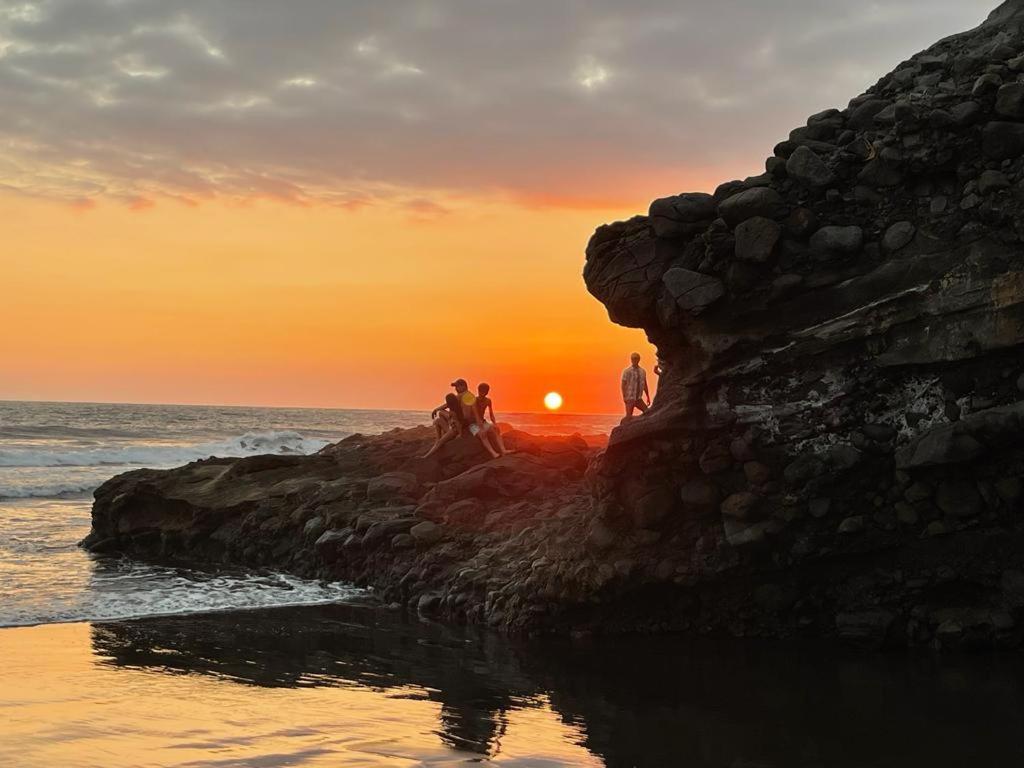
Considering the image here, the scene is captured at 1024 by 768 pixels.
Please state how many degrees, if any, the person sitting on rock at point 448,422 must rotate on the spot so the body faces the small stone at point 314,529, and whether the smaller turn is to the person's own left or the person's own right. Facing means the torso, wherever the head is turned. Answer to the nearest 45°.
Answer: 0° — they already face it

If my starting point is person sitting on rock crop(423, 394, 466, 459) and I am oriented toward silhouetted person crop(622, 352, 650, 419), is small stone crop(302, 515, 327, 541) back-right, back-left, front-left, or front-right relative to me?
back-right

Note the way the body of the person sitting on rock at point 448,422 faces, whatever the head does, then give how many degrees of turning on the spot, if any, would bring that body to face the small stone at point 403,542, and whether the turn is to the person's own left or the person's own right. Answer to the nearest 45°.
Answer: approximately 45° to the person's own left

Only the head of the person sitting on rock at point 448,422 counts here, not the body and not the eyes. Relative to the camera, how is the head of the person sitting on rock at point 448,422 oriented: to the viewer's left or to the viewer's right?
to the viewer's left

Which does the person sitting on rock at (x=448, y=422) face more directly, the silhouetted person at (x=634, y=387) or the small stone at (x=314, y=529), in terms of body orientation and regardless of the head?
the small stone

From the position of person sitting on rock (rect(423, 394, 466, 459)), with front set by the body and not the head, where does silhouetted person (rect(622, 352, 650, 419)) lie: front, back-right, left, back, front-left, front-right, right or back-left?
back-left

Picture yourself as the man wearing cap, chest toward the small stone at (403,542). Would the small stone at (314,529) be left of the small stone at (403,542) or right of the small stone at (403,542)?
right

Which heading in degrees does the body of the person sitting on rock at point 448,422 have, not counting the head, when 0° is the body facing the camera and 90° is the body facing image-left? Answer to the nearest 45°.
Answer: approximately 45°
